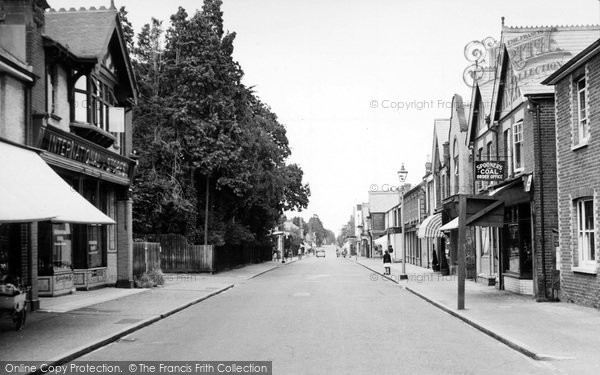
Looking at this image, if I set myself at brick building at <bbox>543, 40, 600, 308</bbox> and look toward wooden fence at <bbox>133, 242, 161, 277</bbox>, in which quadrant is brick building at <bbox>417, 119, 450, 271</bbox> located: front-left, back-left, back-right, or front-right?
front-right

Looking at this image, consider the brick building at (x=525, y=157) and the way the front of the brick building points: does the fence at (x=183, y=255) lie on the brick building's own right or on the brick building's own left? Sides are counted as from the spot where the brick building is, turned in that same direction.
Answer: on the brick building's own right

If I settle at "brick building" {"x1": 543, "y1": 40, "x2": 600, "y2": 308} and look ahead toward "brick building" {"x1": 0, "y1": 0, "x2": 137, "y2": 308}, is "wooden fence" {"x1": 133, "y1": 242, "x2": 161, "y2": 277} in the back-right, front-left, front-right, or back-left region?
front-right

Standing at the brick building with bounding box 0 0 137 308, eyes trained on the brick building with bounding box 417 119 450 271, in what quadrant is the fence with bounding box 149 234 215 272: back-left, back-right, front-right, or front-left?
front-left

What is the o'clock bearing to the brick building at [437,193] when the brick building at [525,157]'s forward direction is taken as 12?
the brick building at [437,193] is roughly at 4 o'clock from the brick building at [525,157].

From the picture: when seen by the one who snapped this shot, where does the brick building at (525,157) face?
facing the viewer and to the left of the viewer

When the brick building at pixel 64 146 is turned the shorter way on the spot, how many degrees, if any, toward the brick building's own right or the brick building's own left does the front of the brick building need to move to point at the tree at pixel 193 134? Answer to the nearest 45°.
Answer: approximately 135° to the brick building's own left

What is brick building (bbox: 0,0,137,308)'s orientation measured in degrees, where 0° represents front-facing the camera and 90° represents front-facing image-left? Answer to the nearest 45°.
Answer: approximately 315°

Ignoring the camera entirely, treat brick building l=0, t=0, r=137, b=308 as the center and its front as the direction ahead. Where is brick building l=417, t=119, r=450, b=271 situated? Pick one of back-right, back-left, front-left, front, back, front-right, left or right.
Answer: left
